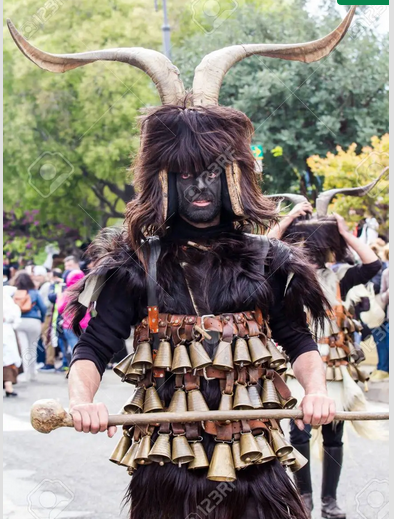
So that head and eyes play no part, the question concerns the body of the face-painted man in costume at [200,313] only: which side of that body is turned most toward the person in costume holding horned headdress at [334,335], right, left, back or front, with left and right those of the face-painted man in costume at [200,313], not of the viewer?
back

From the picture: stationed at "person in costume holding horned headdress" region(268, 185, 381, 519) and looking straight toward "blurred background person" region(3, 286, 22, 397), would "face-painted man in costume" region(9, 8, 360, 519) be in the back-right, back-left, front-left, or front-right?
back-left

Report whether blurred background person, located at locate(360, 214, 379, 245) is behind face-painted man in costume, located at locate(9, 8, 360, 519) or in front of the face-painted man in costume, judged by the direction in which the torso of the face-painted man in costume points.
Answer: behind

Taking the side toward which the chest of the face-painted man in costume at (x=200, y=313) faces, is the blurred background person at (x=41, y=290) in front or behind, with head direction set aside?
behind

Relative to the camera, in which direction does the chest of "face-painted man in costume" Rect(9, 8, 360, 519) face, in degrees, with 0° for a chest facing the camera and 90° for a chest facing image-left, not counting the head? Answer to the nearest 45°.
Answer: approximately 0°

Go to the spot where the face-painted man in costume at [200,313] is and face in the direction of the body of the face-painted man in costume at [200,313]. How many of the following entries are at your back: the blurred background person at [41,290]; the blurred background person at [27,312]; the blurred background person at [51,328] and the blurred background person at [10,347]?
4

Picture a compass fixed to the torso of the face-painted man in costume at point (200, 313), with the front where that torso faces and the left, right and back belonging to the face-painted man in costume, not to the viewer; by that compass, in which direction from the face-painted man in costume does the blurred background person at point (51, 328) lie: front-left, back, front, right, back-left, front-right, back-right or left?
back

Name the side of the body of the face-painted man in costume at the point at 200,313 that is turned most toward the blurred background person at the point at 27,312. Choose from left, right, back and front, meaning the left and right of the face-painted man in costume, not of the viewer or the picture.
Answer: back

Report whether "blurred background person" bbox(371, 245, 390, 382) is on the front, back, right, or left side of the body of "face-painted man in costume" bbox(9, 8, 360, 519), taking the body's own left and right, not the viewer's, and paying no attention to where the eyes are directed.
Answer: back

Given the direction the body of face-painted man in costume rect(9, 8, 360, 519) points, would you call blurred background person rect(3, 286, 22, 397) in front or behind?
behind

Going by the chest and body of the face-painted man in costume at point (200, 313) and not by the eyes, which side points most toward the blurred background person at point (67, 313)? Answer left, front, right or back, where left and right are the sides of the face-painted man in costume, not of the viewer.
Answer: back
